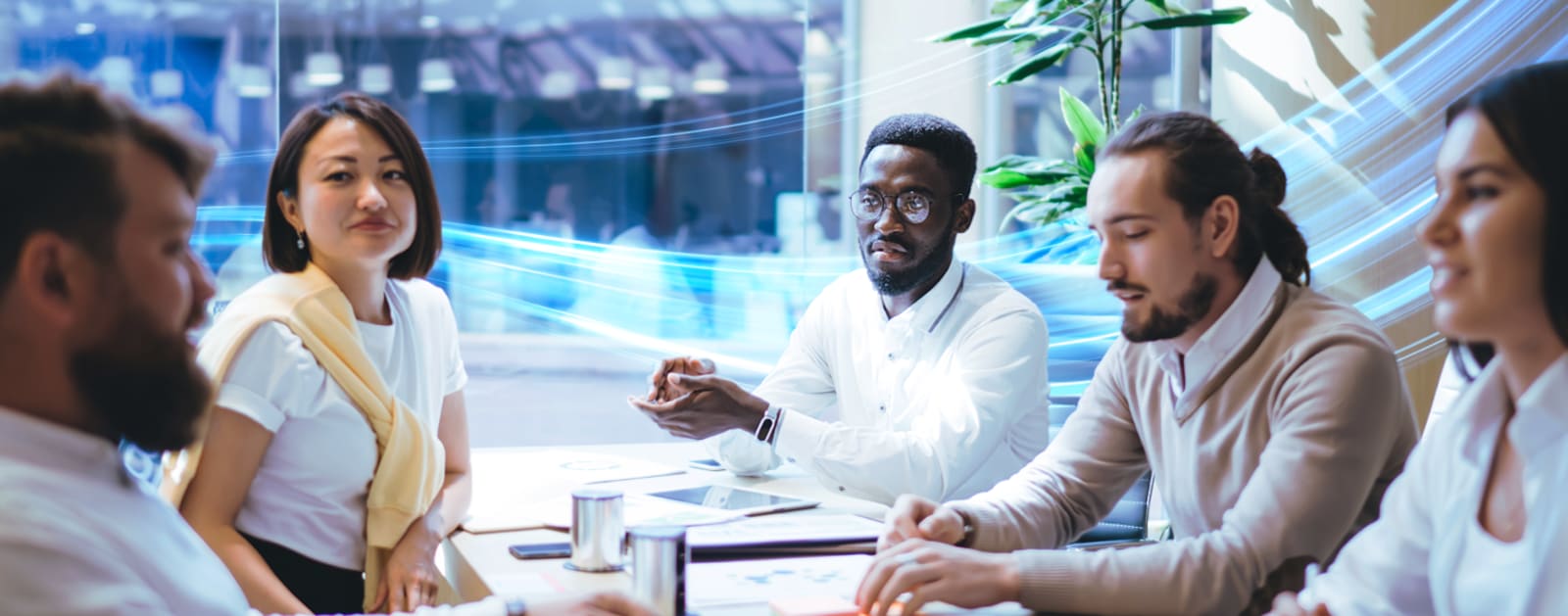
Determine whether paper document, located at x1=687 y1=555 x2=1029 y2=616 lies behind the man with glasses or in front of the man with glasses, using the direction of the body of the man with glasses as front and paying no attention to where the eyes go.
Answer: in front

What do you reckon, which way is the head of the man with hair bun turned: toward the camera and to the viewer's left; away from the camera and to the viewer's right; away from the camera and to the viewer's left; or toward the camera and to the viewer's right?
toward the camera and to the viewer's left

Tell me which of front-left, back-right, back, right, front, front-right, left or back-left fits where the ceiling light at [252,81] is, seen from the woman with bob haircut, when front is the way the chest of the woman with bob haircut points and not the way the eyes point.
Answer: back-left

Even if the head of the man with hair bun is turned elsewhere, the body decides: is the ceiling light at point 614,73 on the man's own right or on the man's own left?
on the man's own right

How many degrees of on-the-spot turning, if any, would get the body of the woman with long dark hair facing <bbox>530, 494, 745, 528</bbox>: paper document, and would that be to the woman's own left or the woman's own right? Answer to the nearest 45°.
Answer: approximately 45° to the woman's own right

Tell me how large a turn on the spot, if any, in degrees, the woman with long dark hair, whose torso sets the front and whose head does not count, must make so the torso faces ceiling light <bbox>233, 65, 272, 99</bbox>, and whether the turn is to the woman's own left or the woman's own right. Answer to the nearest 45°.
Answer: approximately 90° to the woman's own right

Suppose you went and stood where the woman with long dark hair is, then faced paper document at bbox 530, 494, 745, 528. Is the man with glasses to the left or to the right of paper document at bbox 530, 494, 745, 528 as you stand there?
right

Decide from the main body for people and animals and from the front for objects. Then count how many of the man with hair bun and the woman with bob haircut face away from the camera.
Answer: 0

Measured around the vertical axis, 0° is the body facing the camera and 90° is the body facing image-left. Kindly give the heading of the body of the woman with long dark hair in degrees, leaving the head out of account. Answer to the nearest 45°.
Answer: approximately 45°

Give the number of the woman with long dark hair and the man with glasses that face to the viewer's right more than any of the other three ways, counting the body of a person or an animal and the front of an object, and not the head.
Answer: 0

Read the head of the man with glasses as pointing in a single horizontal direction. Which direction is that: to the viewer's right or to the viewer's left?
to the viewer's left

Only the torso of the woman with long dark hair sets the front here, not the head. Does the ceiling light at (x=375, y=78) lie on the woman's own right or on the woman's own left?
on the woman's own right

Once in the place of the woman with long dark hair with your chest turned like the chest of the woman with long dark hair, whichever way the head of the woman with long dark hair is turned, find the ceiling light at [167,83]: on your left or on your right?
on your right
